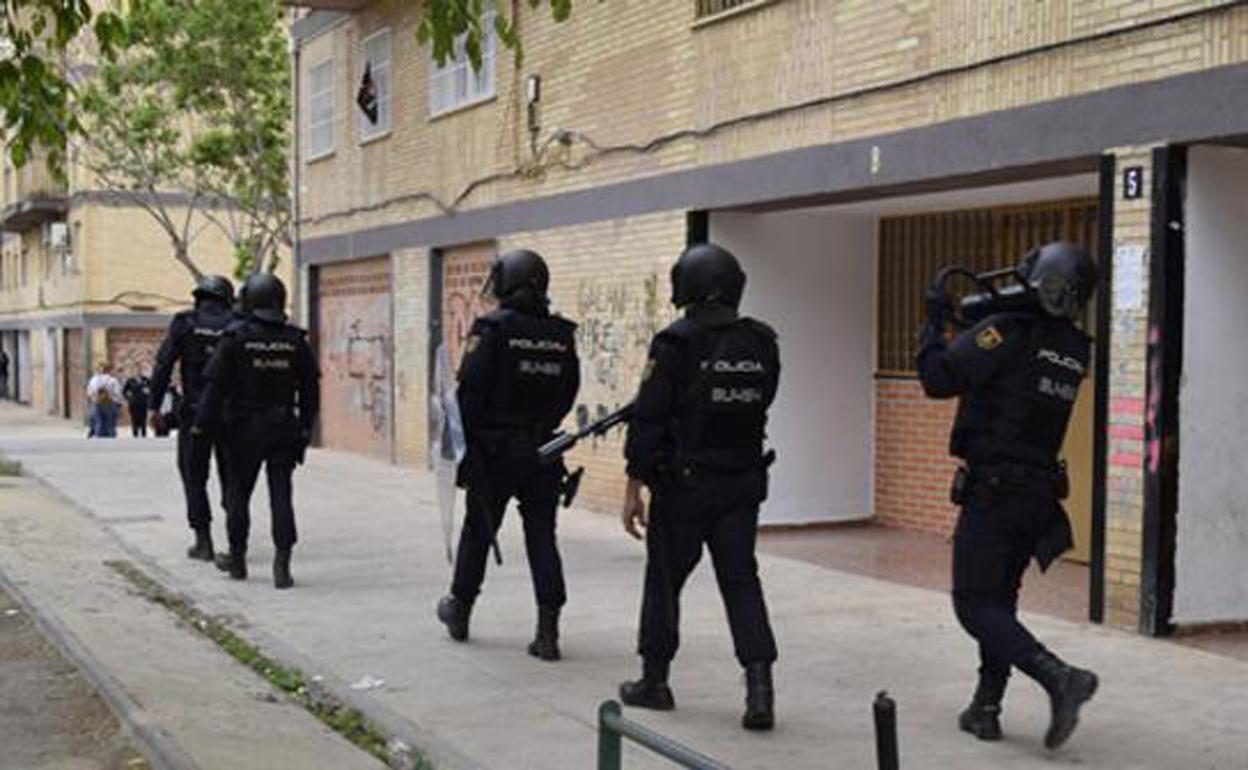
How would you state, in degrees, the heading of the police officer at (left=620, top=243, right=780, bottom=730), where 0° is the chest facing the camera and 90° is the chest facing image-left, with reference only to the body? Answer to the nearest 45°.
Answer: approximately 135°

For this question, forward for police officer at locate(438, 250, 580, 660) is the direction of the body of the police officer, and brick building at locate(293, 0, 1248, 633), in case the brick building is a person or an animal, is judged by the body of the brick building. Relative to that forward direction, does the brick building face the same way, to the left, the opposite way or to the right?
to the left

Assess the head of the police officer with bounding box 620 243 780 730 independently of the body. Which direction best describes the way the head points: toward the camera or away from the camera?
away from the camera

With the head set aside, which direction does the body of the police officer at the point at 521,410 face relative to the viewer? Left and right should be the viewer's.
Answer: facing away from the viewer and to the left of the viewer

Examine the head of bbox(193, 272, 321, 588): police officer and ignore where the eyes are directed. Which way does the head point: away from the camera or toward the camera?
away from the camera
